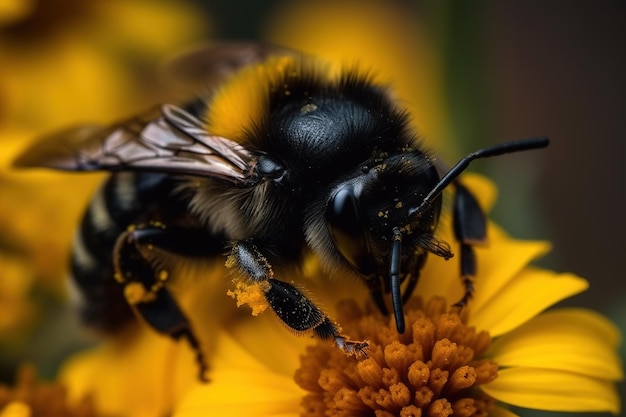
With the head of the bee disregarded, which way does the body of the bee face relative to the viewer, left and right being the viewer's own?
facing the viewer and to the right of the viewer

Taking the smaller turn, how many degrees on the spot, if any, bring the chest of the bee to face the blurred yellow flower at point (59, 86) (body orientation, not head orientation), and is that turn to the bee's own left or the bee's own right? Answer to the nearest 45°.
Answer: approximately 180°
